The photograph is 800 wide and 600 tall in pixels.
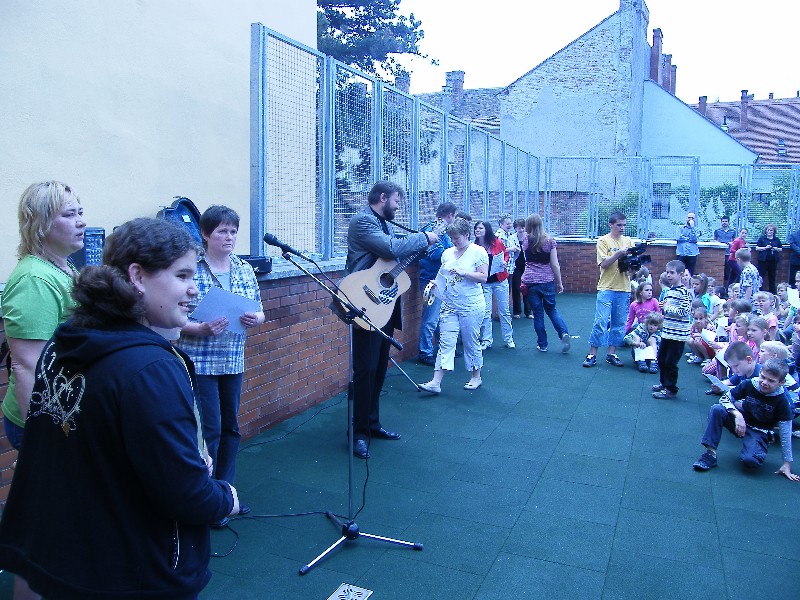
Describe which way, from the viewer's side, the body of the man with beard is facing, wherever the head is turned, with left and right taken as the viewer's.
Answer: facing to the right of the viewer

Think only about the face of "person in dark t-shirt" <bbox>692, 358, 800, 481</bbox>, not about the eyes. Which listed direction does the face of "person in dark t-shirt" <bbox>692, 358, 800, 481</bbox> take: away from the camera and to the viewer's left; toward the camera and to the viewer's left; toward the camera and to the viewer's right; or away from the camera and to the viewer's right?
toward the camera and to the viewer's left

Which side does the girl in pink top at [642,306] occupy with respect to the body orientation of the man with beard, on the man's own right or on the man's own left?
on the man's own left

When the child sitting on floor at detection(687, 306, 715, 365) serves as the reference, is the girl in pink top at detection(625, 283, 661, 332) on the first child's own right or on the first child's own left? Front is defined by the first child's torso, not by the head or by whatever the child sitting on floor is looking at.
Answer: on the first child's own right

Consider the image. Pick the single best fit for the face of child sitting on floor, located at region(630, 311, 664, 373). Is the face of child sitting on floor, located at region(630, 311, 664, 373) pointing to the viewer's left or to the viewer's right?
to the viewer's left

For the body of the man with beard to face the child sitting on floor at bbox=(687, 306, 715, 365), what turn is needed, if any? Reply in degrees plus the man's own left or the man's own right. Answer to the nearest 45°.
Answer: approximately 45° to the man's own left

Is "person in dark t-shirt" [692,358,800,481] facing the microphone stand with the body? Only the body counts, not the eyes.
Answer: yes

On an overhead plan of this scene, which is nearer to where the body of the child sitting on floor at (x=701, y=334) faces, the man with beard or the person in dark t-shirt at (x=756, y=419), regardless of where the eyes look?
the man with beard

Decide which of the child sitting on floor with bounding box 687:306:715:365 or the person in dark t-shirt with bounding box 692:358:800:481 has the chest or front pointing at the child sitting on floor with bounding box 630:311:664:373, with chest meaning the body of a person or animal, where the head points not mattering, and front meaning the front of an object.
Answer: the child sitting on floor with bounding box 687:306:715:365

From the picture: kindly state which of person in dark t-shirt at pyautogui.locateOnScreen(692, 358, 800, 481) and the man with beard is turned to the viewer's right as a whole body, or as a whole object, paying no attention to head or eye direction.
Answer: the man with beard

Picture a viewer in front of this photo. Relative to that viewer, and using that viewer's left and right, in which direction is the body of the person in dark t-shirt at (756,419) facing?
facing the viewer and to the left of the viewer

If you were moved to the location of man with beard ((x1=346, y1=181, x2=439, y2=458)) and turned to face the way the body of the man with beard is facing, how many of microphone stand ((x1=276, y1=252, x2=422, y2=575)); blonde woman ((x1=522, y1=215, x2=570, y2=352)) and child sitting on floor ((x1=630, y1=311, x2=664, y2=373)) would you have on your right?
1

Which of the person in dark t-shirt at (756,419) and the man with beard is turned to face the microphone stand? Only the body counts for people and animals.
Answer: the person in dark t-shirt

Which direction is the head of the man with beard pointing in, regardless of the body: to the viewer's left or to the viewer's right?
to the viewer's right
